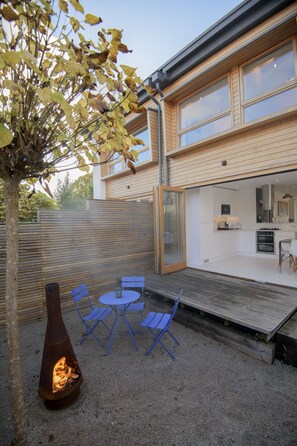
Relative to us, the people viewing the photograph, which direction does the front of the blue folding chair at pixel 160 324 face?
facing to the left of the viewer

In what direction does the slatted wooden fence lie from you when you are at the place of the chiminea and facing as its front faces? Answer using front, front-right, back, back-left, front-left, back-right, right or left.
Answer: back-left

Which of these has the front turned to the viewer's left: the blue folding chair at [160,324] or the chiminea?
the blue folding chair

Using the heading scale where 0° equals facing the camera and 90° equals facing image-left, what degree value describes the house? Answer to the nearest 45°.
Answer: approximately 45°

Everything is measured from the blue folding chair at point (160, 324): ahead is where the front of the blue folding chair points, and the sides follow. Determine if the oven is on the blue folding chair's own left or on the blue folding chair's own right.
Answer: on the blue folding chair's own right

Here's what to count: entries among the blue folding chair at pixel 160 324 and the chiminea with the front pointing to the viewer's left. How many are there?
1

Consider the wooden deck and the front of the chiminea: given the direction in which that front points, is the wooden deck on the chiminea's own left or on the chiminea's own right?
on the chiminea's own left

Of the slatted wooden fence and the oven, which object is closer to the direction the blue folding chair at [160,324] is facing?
the slatted wooden fence
